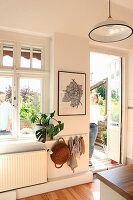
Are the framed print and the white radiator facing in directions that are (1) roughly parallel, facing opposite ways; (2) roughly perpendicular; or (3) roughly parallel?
roughly parallel

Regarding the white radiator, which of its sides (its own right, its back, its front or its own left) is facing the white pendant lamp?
front

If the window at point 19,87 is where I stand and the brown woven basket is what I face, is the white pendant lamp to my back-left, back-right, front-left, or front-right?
front-right

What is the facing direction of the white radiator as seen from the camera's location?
facing the viewer and to the right of the viewer

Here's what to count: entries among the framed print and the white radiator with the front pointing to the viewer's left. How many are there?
0

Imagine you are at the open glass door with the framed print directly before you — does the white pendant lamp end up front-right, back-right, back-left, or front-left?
front-left
